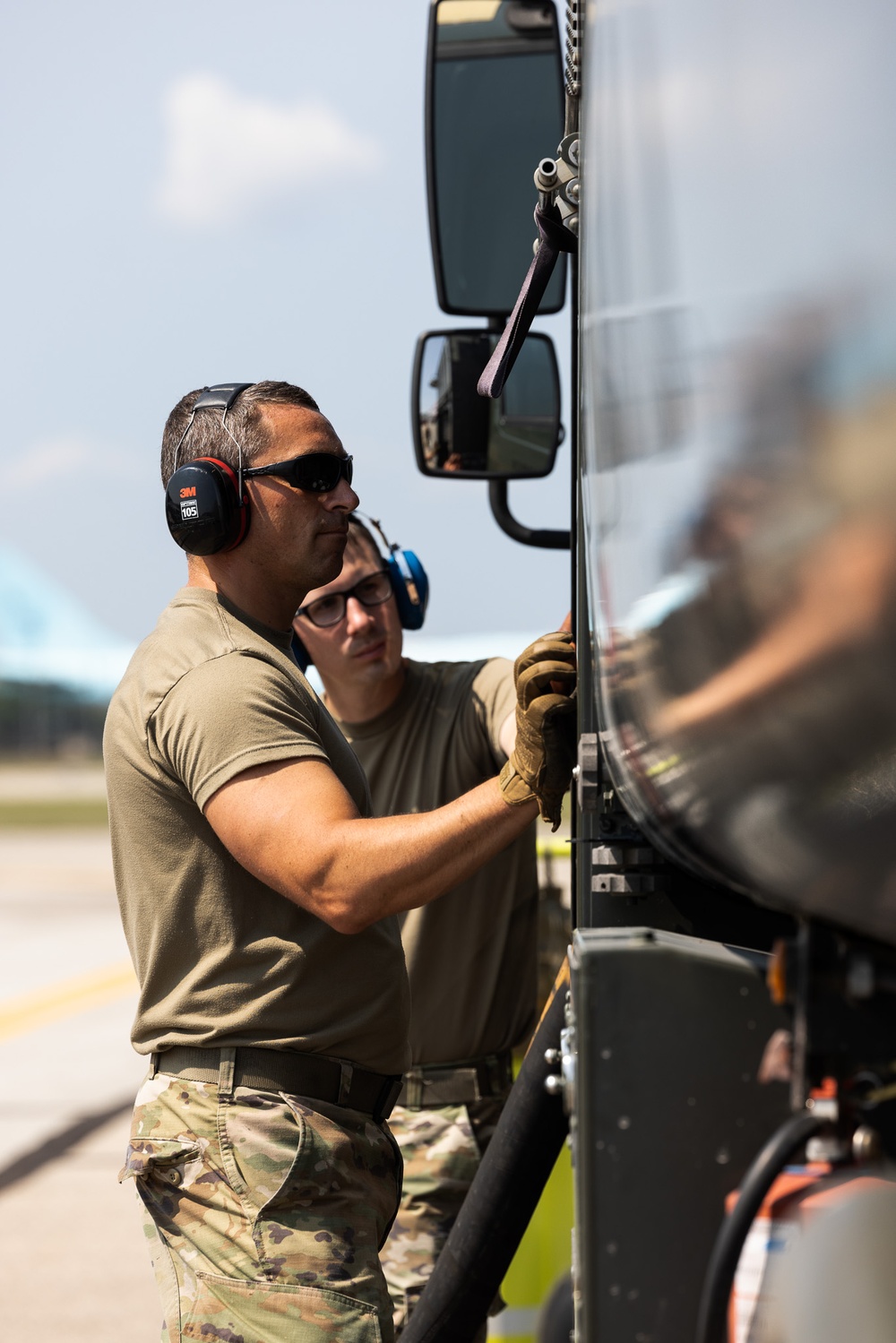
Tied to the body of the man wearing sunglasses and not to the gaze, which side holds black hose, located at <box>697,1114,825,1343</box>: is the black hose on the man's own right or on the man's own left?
on the man's own right

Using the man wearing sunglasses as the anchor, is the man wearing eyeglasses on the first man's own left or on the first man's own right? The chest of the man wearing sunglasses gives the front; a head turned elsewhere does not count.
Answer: on the first man's own left

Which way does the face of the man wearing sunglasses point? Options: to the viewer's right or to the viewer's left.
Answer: to the viewer's right

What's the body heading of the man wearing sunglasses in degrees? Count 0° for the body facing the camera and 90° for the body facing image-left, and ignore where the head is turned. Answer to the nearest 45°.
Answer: approximately 270°
